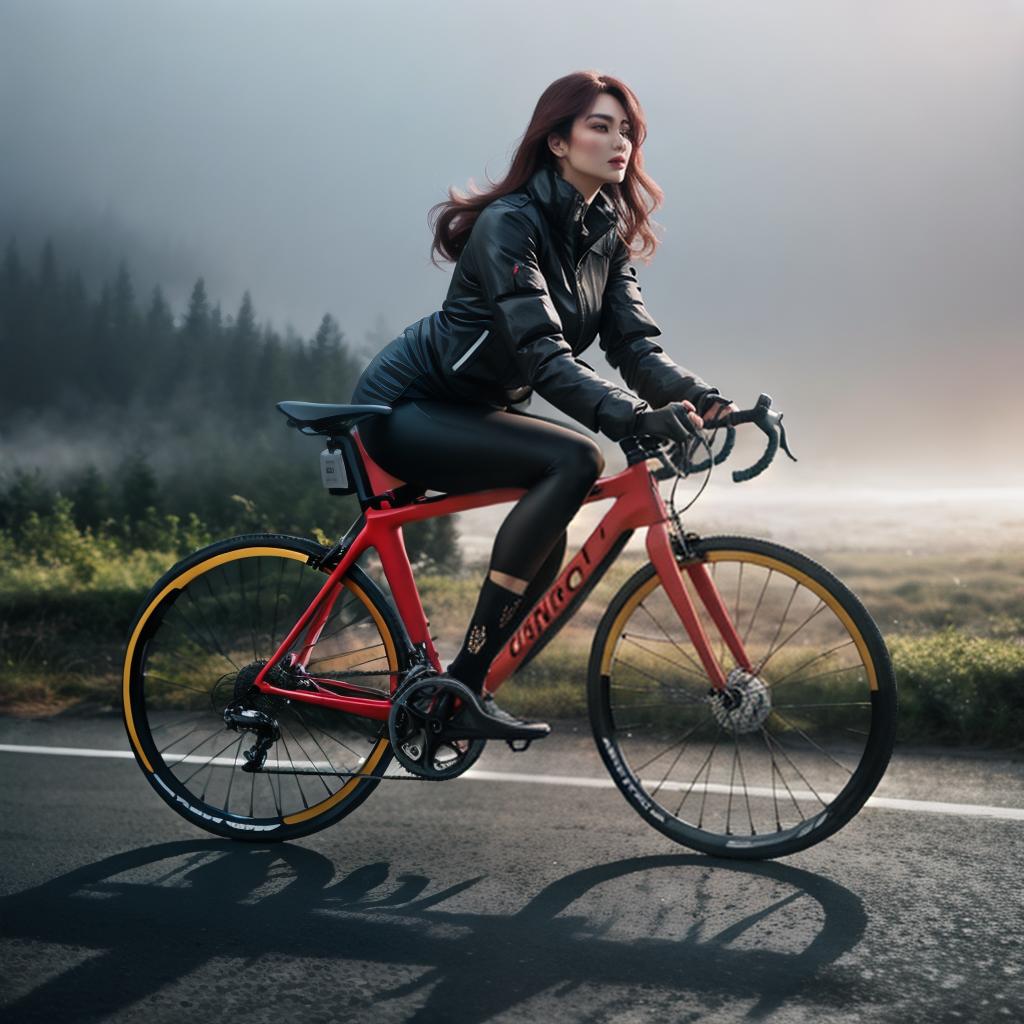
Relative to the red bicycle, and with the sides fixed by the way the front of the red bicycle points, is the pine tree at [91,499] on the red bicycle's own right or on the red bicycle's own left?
on the red bicycle's own left

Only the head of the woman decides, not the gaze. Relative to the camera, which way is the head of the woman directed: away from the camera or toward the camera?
toward the camera

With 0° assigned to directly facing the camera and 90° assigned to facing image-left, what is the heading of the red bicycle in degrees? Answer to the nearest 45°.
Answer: approximately 270°
